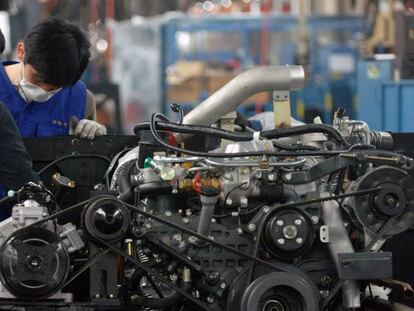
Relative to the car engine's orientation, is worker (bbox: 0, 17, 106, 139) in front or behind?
behind

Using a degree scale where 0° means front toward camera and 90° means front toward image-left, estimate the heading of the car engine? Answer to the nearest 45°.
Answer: approximately 0°

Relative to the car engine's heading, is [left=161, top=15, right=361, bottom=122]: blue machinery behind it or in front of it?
behind

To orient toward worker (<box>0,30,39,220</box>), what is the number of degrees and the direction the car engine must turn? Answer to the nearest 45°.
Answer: approximately 90° to its right

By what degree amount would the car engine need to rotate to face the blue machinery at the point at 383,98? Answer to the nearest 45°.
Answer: approximately 180°

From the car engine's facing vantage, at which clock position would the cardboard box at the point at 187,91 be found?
The cardboard box is roughly at 6 o'clock from the car engine.
